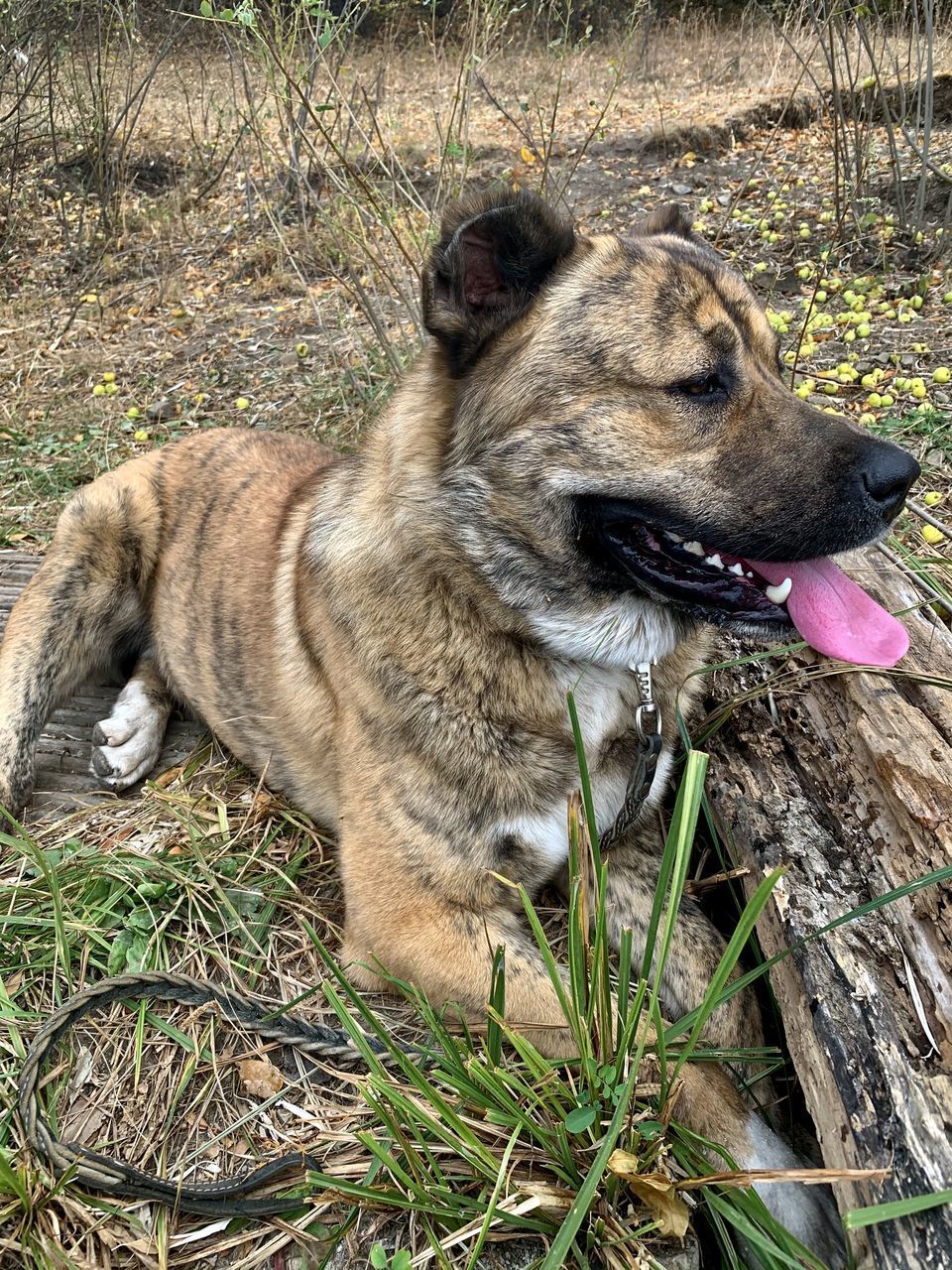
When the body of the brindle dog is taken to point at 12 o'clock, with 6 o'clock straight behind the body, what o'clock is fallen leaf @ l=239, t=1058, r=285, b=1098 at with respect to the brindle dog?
The fallen leaf is roughly at 3 o'clock from the brindle dog.

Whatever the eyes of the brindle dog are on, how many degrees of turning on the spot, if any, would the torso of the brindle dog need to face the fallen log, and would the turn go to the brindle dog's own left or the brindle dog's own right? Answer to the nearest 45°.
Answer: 0° — it already faces it

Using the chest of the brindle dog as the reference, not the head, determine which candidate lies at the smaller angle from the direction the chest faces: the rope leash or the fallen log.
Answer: the fallen log

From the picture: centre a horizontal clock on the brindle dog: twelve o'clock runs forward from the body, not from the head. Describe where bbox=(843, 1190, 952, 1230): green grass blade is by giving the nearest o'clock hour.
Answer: The green grass blade is roughly at 1 o'clock from the brindle dog.

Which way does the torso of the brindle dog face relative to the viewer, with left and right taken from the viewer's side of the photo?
facing the viewer and to the right of the viewer

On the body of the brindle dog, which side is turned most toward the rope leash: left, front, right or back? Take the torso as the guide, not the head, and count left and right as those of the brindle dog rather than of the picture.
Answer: right
